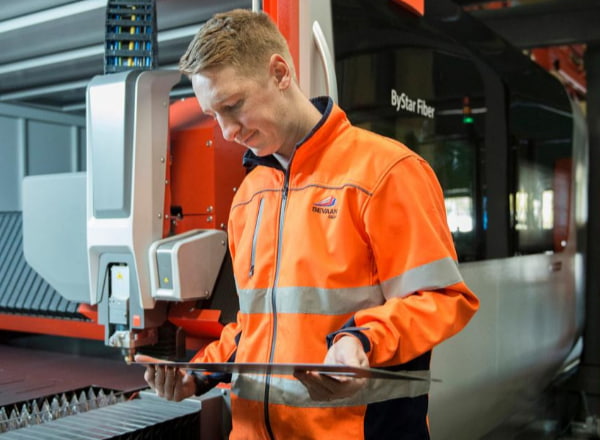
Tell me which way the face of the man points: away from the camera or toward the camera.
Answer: toward the camera

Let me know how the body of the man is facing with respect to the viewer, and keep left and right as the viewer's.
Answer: facing the viewer and to the left of the viewer
